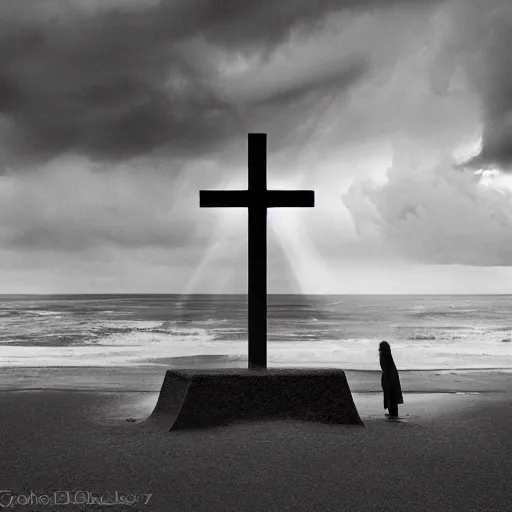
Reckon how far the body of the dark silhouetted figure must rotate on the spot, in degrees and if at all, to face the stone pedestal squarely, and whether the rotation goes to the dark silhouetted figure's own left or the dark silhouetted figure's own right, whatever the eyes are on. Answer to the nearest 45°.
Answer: approximately 45° to the dark silhouetted figure's own left

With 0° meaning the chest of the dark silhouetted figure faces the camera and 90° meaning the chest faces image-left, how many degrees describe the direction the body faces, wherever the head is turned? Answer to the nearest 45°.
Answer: approximately 90°
